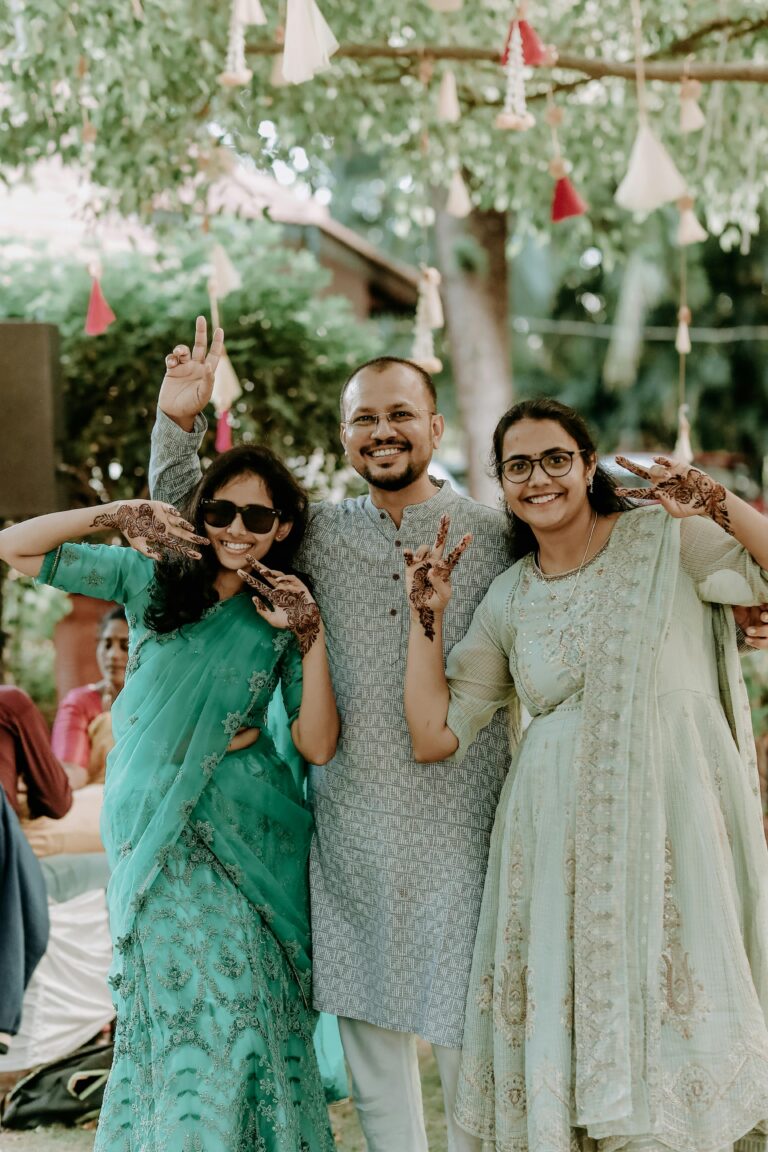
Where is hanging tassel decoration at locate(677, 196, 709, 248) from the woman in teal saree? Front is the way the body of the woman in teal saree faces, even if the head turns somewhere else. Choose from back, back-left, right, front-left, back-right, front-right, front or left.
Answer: back-left

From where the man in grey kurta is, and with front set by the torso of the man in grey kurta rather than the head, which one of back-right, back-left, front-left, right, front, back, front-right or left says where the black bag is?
back-right

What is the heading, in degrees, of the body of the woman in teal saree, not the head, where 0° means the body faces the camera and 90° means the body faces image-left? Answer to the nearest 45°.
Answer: approximately 0°

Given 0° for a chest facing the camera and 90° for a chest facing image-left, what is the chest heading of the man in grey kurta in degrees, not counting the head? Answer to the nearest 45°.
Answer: approximately 0°

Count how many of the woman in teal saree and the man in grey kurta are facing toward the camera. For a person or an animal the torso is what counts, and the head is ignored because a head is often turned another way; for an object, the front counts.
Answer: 2

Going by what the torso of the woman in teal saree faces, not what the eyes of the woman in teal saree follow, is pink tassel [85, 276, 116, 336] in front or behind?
behind

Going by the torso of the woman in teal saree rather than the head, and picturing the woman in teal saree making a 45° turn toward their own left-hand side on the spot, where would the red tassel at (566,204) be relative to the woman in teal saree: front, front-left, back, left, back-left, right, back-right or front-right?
left

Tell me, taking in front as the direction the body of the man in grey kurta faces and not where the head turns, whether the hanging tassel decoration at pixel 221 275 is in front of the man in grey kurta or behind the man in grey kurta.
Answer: behind

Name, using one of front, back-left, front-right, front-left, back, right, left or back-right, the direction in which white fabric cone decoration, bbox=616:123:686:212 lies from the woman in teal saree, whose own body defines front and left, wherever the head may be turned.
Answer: back-left
